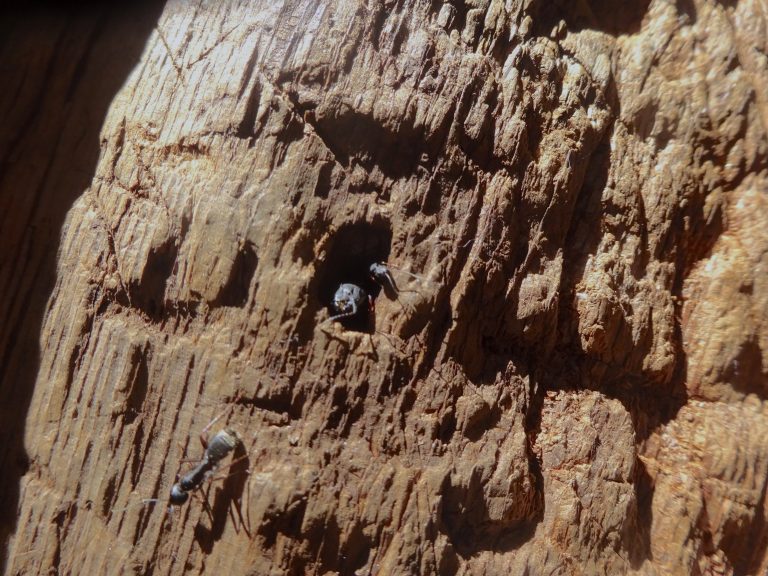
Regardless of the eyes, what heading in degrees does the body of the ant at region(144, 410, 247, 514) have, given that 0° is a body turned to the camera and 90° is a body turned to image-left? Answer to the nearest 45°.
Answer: approximately 45°

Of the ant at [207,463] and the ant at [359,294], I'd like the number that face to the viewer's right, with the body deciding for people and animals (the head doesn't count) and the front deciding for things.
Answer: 0

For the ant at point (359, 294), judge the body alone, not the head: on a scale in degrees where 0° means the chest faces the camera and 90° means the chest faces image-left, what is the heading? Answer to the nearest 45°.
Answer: approximately 45°
